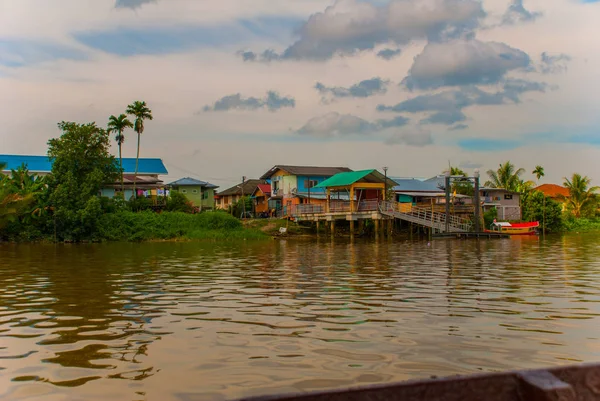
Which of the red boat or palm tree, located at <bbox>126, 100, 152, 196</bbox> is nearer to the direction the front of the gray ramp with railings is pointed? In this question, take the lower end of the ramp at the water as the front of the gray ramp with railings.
the red boat

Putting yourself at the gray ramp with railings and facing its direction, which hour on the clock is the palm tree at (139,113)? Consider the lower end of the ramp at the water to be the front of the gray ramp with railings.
The palm tree is roughly at 6 o'clock from the gray ramp with railings.

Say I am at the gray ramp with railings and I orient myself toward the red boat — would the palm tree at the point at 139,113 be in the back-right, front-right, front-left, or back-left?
back-left

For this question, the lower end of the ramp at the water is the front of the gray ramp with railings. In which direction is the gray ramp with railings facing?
to the viewer's right
